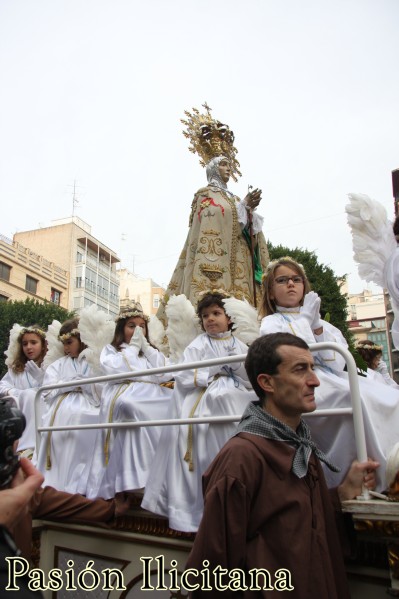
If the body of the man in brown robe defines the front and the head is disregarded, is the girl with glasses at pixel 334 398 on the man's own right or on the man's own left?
on the man's own left

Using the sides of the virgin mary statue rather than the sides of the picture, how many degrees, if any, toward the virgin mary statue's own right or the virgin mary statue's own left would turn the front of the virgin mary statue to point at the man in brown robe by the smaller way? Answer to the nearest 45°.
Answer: approximately 45° to the virgin mary statue's own right

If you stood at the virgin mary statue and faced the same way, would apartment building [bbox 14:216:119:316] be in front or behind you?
behind

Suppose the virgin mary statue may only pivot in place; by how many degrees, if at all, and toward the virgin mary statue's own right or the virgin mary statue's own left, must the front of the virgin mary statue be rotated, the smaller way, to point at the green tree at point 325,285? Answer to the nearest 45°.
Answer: approximately 135° to the virgin mary statue's own left

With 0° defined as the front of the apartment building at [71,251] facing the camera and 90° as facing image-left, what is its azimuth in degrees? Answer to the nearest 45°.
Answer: approximately 315°

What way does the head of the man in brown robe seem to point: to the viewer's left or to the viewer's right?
to the viewer's right

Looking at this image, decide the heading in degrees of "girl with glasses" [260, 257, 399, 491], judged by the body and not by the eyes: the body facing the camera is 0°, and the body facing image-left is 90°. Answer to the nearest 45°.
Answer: approximately 315°

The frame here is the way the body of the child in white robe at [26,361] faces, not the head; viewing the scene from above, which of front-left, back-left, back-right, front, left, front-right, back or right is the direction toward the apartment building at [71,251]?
back-left
